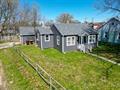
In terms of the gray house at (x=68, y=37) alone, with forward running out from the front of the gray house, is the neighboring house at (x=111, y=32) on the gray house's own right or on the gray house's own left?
on the gray house's own left

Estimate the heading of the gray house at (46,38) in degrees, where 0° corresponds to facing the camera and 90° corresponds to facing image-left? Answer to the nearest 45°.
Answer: approximately 315°

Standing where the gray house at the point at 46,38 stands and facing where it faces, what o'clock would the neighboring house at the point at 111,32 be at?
The neighboring house is roughly at 10 o'clock from the gray house.

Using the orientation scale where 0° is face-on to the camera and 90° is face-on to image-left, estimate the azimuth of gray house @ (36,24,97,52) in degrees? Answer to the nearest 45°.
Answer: approximately 315°

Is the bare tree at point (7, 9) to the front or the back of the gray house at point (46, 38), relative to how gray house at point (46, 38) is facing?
to the back
